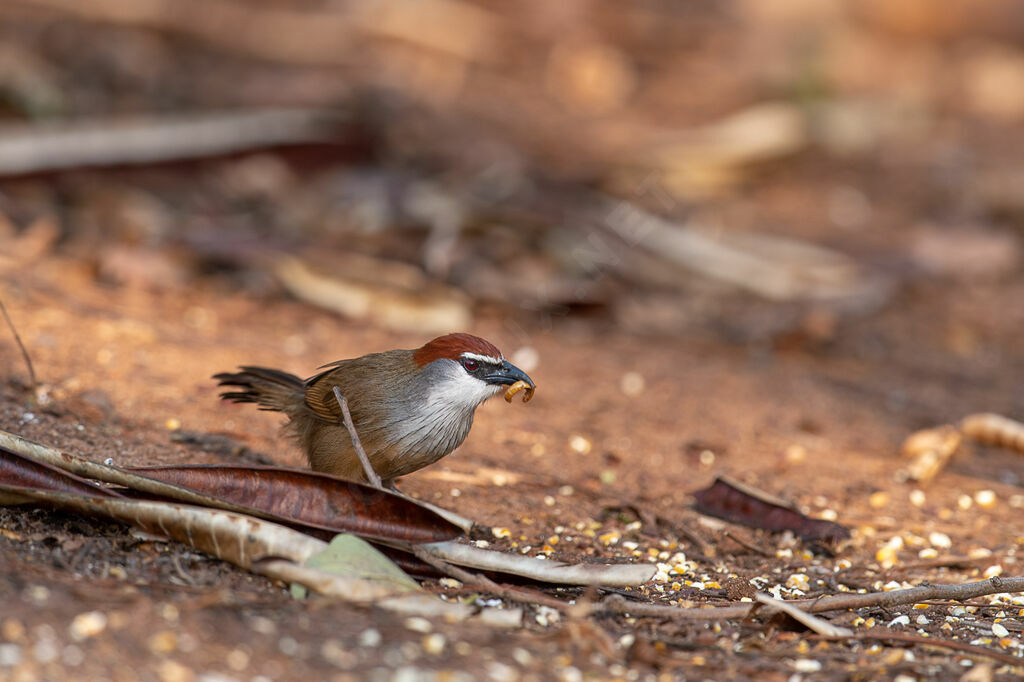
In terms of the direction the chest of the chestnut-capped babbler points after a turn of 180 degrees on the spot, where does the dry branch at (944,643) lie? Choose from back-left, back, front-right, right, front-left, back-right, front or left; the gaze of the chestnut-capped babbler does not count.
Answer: back-left

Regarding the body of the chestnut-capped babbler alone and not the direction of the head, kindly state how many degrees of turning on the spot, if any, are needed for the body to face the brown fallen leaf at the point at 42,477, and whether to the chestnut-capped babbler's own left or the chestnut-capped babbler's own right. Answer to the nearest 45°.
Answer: approximately 135° to the chestnut-capped babbler's own right

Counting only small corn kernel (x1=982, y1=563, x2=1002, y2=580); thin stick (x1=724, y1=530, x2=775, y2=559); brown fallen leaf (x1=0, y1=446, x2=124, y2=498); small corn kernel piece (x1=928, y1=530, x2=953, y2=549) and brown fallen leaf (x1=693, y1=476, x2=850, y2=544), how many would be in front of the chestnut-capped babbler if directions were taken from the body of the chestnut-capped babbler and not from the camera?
4

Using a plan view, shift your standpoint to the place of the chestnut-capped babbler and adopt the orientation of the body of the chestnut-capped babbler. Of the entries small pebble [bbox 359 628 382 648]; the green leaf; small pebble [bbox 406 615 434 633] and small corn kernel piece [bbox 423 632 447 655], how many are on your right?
4

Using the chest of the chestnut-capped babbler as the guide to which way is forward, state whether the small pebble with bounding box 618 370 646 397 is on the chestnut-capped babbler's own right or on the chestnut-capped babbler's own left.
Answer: on the chestnut-capped babbler's own left

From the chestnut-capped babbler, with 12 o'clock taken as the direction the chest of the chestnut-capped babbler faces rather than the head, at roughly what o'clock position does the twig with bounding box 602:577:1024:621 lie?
The twig is roughly at 1 o'clock from the chestnut-capped babbler.

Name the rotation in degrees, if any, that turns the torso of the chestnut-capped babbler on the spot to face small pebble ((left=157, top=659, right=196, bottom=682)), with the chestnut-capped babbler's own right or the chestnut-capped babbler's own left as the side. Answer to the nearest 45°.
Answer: approximately 90° to the chestnut-capped babbler's own right

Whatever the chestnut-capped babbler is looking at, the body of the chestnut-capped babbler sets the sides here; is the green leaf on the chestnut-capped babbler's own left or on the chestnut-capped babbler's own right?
on the chestnut-capped babbler's own right

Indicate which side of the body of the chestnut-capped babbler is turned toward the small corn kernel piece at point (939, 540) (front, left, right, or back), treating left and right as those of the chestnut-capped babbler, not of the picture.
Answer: front

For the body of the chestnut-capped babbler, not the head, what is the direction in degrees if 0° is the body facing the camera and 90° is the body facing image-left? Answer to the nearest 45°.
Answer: approximately 270°

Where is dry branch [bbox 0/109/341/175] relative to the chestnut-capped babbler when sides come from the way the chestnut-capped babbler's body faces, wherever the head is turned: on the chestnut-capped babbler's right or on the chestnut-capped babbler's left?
on the chestnut-capped babbler's left
